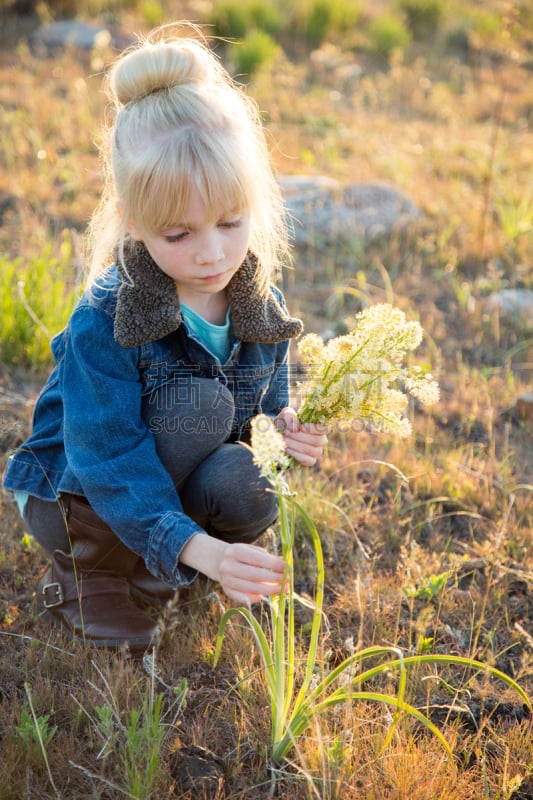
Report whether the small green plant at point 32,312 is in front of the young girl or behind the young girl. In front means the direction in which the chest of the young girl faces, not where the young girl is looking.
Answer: behind

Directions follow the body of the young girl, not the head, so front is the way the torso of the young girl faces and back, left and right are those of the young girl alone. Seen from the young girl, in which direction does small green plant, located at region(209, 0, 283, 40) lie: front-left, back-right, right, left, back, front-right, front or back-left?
back-left

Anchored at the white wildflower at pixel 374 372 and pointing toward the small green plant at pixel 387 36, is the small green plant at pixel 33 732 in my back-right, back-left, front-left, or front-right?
back-left

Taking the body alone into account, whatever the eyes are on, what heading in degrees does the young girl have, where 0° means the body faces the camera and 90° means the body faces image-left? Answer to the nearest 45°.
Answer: approximately 315°

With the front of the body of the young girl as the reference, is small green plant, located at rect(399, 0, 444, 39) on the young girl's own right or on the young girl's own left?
on the young girl's own left

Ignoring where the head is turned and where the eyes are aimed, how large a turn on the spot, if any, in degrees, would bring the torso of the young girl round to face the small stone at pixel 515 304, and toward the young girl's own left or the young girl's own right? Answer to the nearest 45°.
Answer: approximately 90° to the young girl's own left

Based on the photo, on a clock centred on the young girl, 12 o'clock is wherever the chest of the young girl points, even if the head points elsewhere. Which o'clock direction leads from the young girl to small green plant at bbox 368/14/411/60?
The small green plant is roughly at 8 o'clock from the young girl.
